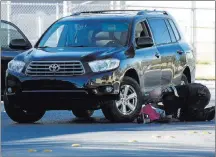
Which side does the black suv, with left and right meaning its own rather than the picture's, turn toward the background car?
right

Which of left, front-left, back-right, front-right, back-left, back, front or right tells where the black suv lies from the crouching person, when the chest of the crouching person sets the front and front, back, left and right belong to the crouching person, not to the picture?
front

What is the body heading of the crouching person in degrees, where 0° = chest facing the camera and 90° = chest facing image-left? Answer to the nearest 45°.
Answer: approximately 90°

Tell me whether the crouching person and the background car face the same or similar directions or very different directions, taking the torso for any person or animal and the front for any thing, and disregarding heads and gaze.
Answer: very different directions

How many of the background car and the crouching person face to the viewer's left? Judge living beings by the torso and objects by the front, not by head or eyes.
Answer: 1

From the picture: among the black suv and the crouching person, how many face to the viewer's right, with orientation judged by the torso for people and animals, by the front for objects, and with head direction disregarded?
0
